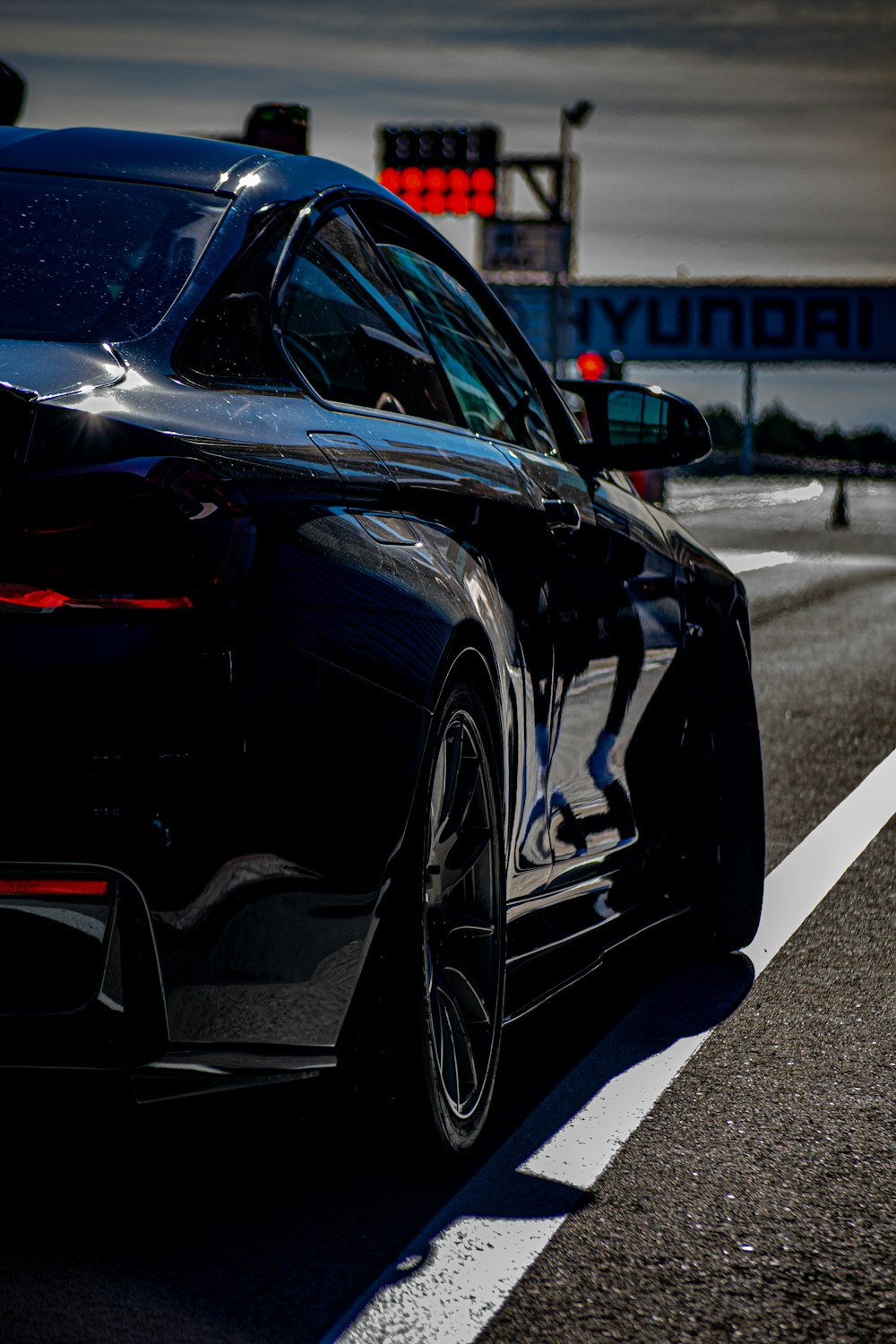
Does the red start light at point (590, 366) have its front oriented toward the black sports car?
yes

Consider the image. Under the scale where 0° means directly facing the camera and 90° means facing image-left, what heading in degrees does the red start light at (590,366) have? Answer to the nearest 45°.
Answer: approximately 0°
